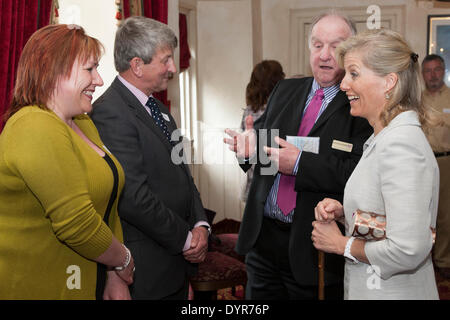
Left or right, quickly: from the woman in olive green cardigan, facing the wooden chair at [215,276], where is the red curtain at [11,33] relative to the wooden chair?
left

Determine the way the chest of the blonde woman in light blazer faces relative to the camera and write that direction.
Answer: to the viewer's left

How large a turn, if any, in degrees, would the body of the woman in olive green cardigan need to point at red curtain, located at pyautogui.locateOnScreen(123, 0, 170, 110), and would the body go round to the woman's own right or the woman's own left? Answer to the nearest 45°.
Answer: approximately 90° to the woman's own left

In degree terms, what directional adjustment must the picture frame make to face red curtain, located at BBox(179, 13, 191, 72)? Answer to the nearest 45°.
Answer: approximately 45° to its right

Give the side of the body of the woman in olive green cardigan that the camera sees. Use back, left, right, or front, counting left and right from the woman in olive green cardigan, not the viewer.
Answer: right

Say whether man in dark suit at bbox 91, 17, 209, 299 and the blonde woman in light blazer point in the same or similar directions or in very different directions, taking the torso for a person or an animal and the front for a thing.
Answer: very different directions

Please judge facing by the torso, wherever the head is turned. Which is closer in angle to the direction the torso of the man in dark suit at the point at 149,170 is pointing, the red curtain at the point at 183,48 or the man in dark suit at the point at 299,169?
the man in dark suit

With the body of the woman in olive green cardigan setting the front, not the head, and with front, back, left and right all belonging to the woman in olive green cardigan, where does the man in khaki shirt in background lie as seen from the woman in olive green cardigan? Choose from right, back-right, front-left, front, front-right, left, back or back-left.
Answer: front-left

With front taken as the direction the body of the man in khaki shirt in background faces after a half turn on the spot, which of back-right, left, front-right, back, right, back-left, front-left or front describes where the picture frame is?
front
